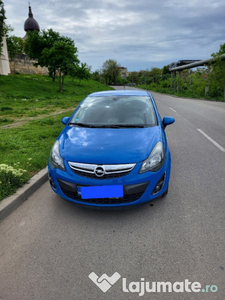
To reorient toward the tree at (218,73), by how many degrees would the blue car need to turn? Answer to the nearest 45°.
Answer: approximately 135° to its left

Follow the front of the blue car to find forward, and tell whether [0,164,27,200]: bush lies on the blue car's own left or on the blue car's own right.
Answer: on the blue car's own right

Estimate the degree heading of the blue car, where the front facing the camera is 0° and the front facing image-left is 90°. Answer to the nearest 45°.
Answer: approximately 0°

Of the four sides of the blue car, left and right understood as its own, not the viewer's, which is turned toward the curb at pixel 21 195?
right
